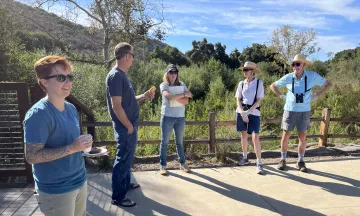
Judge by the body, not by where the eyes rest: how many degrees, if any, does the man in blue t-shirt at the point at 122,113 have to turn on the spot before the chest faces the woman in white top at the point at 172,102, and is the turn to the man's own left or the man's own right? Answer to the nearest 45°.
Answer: approximately 45° to the man's own left

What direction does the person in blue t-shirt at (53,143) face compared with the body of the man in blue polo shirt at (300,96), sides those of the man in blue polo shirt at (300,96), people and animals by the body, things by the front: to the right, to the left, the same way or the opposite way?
to the left

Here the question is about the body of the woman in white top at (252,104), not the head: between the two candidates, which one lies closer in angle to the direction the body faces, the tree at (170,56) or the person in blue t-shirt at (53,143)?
the person in blue t-shirt

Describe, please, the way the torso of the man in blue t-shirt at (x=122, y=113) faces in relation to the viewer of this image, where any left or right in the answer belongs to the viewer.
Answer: facing to the right of the viewer

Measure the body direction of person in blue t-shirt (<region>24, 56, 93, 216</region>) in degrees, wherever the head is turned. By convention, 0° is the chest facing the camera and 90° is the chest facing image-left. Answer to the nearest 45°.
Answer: approximately 315°

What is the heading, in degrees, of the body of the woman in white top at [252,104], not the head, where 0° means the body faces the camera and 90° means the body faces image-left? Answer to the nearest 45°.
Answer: approximately 45°

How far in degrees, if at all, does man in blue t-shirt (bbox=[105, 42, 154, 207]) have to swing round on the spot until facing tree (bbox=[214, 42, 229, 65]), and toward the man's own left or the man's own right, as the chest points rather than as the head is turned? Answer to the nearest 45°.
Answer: approximately 90° to the man's own left

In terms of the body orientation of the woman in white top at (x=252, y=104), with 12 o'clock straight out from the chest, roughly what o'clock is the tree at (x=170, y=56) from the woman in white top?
The tree is roughly at 4 o'clock from the woman in white top.

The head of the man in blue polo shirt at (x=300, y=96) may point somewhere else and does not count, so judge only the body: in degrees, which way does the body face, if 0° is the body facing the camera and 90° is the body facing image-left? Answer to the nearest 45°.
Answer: approximately 0°

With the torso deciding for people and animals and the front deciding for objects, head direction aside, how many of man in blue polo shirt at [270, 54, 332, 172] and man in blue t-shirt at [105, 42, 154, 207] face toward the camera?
1

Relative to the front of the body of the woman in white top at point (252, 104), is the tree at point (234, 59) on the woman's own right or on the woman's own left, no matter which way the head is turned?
on the woman's own right

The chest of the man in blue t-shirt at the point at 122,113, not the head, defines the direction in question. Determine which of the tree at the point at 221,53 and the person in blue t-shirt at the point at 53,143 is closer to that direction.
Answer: the tree

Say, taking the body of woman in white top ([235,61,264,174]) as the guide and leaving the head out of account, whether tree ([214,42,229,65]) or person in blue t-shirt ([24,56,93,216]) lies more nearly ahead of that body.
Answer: the person in blue t-shirt
